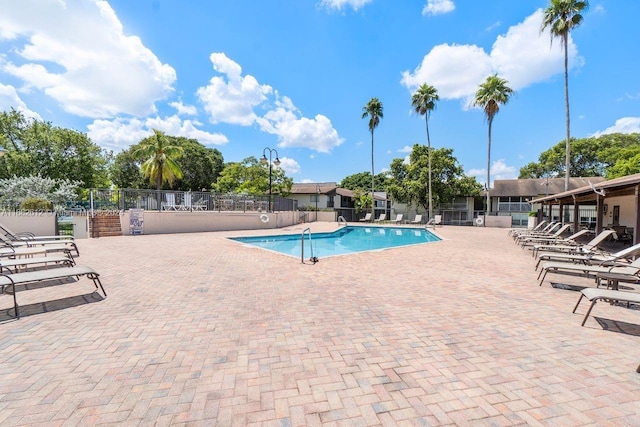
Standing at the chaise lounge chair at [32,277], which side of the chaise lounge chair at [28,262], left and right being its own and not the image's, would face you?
right

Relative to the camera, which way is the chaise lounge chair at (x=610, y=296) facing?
to the viewer's left

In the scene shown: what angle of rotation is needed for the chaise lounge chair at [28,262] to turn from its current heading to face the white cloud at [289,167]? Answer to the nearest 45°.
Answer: approximately 45° to its left

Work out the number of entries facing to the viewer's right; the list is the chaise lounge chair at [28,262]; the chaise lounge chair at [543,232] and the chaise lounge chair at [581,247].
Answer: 1

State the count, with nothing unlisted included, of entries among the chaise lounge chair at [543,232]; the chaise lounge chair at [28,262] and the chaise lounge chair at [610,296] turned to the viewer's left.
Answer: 2

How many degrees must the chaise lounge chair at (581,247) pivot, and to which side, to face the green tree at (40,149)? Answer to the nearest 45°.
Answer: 0° — it already faces it

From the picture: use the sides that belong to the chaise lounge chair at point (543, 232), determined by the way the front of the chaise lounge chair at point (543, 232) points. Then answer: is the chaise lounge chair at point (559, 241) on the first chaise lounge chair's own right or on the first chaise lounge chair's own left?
on the first chaise lounge chair's own left

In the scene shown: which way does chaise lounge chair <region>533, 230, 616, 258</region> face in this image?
to the viewer's left

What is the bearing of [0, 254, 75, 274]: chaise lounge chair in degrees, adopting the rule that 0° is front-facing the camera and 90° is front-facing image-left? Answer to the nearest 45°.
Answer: approximately 270°

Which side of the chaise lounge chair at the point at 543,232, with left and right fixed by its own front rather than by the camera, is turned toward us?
left

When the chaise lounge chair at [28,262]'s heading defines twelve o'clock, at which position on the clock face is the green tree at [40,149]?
The green tree is roughly at 9 o'clock from the chaise lounge chair.
